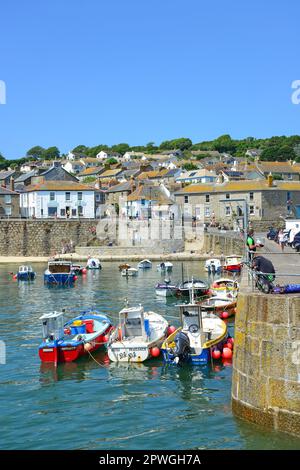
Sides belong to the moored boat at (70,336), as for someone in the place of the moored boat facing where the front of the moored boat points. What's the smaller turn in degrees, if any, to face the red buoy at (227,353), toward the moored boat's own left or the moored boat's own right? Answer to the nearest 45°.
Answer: approximately 90° to the moored boat's own right

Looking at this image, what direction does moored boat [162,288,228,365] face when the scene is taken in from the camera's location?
facing away from the viewer and to the right of the viewer

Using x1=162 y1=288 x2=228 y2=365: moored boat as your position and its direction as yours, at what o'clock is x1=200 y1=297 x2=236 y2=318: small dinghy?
The small dinghy is roughly at 11 o'clock from the moored boat.

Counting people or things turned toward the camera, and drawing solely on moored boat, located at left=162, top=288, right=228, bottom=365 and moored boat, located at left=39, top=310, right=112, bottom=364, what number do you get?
0

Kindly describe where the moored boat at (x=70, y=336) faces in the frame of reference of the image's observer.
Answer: facing away from the viewer and to the right of the viewer

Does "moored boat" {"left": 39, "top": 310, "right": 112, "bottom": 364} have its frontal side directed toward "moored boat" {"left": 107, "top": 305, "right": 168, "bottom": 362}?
no

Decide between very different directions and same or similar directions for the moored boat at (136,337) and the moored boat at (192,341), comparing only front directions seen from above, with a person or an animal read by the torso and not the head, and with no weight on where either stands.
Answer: same or similar directions

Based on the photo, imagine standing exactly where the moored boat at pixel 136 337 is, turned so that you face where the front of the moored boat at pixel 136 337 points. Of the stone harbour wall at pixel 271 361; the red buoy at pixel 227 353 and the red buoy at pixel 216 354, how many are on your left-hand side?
0

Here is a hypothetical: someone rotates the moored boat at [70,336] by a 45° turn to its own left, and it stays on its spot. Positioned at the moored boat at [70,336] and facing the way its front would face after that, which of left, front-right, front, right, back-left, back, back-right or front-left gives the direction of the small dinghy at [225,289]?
front-right

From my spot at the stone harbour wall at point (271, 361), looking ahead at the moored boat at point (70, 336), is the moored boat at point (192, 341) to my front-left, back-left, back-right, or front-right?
front-right

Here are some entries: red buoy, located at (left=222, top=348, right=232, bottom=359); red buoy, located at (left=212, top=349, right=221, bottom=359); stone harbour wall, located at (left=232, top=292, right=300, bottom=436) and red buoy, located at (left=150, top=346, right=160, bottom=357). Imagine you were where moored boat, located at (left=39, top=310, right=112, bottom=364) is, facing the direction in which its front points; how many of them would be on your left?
0

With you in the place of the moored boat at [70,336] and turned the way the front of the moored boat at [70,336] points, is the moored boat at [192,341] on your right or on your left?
on your right

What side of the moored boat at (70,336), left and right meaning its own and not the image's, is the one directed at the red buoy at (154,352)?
right

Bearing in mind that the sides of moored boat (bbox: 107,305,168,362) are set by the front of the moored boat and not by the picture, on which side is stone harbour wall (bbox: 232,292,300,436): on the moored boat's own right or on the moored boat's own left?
on the moored boat's own right

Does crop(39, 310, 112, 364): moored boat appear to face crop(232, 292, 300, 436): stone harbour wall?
no

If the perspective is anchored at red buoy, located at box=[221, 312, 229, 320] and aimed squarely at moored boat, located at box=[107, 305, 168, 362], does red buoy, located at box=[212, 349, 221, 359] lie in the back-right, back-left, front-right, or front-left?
front-left

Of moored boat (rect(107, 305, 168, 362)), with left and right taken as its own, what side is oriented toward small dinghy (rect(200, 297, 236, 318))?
front

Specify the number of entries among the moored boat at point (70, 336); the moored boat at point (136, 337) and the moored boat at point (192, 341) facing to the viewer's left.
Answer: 0
